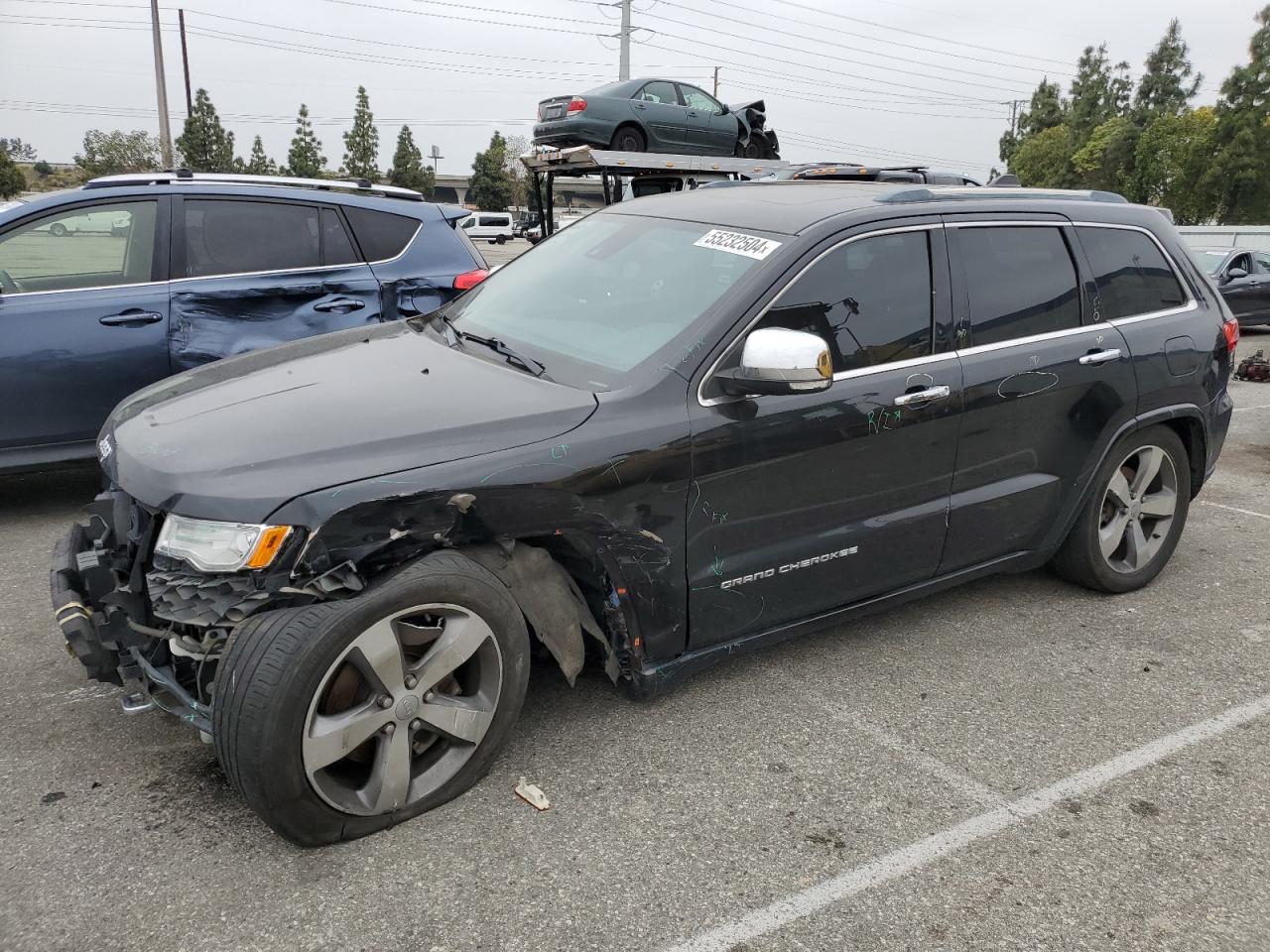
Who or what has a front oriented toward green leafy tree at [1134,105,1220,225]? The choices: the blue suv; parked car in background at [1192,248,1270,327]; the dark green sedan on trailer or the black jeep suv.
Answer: the dark green sedan on trailer

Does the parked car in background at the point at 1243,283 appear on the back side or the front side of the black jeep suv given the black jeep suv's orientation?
on the back side

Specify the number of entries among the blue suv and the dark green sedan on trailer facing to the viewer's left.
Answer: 1

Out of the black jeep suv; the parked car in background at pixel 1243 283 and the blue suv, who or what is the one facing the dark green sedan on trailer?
the parked car in background

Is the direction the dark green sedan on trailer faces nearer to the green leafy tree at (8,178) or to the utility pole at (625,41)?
the utility pole

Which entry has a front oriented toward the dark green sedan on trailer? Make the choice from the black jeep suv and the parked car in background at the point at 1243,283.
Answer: the parked car in background

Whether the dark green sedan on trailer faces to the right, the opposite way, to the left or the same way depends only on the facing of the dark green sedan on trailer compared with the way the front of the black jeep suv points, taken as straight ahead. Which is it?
the opposite way

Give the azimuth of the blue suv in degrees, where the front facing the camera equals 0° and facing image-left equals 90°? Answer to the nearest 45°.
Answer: approximately 90°

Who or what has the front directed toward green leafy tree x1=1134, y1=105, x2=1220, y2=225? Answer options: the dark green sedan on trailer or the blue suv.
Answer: the dark green sedan on trailer

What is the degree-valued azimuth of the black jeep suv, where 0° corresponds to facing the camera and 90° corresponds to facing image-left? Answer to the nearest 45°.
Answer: approximately 45°

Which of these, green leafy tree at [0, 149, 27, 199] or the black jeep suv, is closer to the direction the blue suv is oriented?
the green leafy tree

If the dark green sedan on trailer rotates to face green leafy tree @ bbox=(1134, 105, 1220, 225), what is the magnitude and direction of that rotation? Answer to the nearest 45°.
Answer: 0° — it already faces it

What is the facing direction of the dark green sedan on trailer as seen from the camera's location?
facing away from the viewer and to the right of the viewer

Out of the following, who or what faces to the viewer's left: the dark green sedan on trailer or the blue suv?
the blue suv
